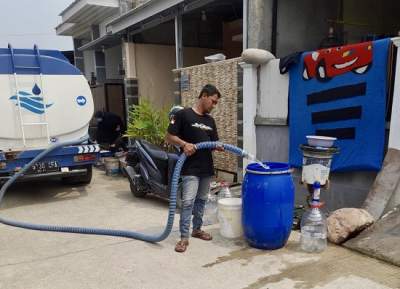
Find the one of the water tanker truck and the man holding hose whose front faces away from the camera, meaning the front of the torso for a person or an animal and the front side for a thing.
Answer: the water tanker truck

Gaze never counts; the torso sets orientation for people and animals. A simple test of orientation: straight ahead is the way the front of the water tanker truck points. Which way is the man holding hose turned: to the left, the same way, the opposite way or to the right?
the opposite way

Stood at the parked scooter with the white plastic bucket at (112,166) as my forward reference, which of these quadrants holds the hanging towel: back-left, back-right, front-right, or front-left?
back-right

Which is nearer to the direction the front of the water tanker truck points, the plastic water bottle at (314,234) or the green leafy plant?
the green leafy plant

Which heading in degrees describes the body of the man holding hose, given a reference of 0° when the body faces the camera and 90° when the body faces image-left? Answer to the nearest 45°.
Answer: approximately 315°

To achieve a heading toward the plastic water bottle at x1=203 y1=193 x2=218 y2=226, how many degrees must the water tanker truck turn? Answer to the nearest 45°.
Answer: approximately 135° to its right

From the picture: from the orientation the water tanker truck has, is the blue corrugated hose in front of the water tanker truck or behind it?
behind

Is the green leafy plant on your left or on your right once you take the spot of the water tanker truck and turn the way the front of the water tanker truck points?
on your right

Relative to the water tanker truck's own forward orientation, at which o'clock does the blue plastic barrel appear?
The blue plastic barrel is roughly at 5 o'clock from the water tanker truck.

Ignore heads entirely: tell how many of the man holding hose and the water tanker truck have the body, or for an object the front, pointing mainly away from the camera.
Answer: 1

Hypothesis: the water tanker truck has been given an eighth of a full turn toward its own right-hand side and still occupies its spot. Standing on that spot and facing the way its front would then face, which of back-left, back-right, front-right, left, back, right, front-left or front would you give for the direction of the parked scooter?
right

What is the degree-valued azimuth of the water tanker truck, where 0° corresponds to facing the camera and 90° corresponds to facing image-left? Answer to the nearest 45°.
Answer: approximately 180°

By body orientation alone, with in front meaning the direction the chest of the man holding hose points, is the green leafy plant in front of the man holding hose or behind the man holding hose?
behind

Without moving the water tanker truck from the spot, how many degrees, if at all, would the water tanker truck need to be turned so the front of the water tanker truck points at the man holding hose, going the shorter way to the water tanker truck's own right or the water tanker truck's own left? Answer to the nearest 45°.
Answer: approximately 135° to the water tanker truck's own right
